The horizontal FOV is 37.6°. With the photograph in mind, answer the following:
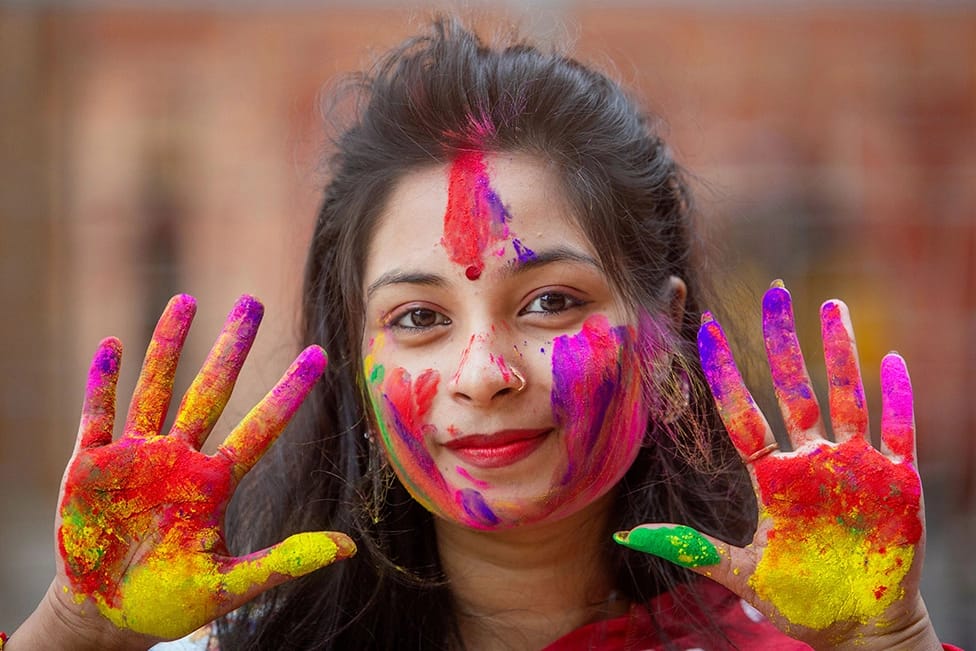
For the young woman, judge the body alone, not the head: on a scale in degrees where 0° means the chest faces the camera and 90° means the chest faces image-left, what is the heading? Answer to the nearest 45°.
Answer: approximately 0°
